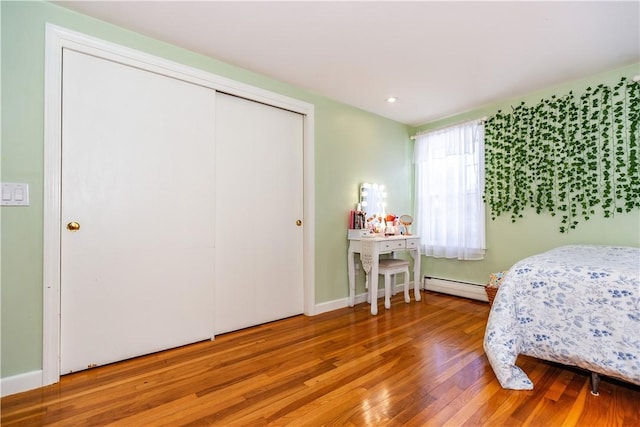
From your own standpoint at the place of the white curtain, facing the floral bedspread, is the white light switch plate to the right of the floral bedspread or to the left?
right

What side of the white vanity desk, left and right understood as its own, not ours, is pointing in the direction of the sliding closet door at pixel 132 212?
right

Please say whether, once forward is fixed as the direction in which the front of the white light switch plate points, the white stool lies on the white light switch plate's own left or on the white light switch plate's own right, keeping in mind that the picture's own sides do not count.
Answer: on the white light switch plate's own left

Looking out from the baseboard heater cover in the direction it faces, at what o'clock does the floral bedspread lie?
The floral bedspread is roughly at 10 o'clock from the baseboard heater cover.

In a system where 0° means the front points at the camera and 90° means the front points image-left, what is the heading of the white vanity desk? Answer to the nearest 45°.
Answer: approximately 315°

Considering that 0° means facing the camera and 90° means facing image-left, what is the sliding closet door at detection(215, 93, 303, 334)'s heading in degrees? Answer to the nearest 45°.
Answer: approximately 315°

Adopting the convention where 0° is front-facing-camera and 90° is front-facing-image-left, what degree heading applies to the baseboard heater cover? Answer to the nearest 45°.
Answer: approximately 45°

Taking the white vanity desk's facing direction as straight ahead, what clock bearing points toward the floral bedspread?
The floral bedspread is roughly at 12 o'clock from the white vanity desk.
